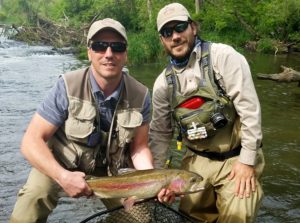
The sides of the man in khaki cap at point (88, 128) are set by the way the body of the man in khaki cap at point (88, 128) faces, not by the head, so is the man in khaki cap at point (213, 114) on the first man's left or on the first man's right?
on the first man's left

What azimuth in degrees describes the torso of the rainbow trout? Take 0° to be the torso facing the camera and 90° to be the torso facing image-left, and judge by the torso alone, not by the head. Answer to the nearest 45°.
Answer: approximately 270°

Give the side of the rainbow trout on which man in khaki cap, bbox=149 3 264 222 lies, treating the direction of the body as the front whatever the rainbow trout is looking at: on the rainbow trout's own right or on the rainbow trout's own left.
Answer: on the rainbow trout's own left
